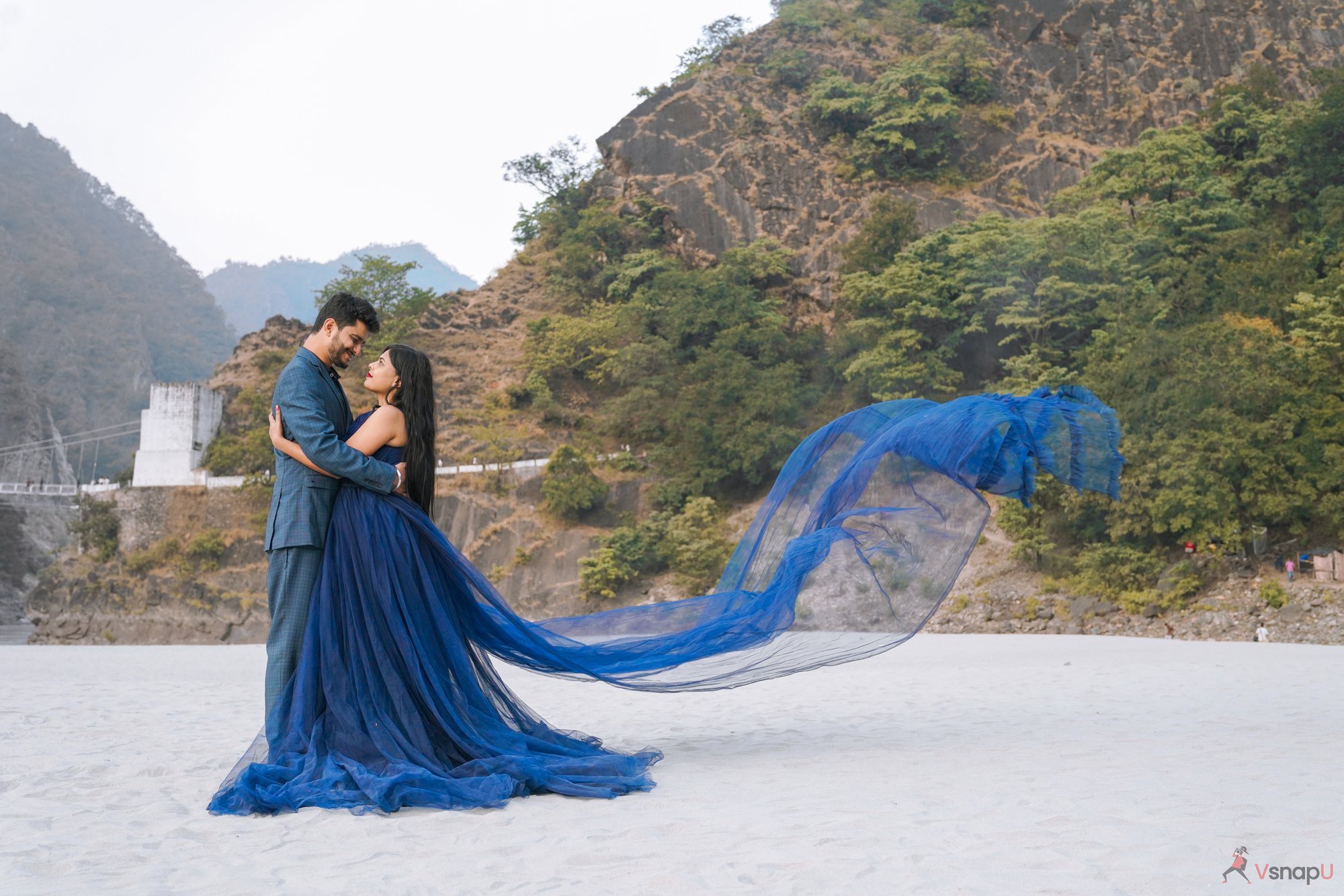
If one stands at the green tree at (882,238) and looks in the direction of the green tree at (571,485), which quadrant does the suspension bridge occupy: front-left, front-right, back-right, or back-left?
front-right

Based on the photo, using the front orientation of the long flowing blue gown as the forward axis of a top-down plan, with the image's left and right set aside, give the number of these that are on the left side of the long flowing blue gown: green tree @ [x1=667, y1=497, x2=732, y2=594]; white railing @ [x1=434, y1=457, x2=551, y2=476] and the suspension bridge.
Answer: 0

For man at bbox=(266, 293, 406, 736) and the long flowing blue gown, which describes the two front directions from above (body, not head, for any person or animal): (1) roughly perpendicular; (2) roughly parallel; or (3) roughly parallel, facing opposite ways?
roughly parallel, facing opposite ways

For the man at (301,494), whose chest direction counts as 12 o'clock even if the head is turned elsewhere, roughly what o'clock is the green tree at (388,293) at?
The green tree is roughly at 9 o'clock from the man.

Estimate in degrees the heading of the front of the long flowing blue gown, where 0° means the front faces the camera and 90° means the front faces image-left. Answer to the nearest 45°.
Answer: approximately 90°

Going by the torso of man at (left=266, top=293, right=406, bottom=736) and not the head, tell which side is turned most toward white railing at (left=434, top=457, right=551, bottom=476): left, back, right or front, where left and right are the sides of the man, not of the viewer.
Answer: left

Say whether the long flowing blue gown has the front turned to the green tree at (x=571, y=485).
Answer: no

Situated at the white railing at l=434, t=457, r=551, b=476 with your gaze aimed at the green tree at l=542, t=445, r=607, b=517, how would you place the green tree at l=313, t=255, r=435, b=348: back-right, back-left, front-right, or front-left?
back-left

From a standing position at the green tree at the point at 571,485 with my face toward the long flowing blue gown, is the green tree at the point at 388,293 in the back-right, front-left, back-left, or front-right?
back-right

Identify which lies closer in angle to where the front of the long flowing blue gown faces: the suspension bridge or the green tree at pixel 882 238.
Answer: the suspension bridge

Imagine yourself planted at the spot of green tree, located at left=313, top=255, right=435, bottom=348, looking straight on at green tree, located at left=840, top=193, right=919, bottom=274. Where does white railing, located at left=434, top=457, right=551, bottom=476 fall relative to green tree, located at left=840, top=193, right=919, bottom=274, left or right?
right

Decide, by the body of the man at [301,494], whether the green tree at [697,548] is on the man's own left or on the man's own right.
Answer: on the man's own left

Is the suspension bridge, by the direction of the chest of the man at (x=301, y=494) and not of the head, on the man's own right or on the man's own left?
on the man's own left

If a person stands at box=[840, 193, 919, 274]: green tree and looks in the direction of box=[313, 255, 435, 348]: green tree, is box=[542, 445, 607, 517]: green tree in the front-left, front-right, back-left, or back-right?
front-left

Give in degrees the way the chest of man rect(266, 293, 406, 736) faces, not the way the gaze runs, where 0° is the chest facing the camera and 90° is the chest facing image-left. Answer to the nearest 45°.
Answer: approximately 270°
